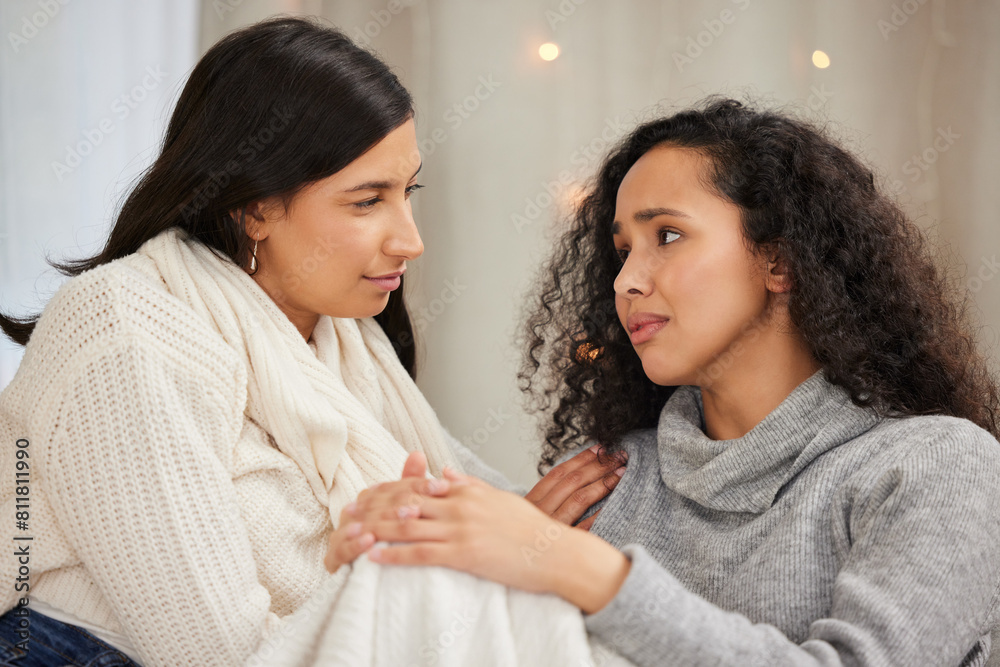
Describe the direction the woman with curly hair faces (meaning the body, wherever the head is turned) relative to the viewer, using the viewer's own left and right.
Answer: facing the viewer and to the left of the viewer

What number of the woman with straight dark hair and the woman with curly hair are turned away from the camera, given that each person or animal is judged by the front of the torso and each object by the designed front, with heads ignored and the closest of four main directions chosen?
0

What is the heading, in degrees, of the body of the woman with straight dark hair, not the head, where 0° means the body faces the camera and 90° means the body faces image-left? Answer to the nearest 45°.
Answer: approximately 315°
